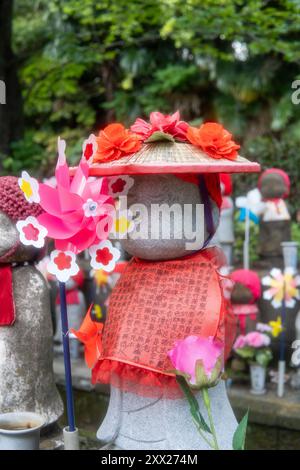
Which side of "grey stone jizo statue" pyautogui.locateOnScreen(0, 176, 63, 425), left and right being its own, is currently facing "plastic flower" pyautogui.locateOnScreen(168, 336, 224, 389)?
left

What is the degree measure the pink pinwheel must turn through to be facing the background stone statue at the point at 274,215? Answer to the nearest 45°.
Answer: approximately 90° to its left

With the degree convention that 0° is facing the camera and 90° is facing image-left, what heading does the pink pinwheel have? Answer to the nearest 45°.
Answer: approximately 315°

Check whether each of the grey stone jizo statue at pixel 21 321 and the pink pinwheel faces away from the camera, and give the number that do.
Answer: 0

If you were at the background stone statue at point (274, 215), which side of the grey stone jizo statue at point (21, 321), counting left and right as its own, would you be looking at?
back

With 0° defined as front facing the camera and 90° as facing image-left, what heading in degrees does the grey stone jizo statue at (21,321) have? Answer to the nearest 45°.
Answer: approximately 45°

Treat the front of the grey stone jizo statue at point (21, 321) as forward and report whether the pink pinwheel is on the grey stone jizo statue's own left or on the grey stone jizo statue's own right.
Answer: on the grey stone jizo statue's own left
